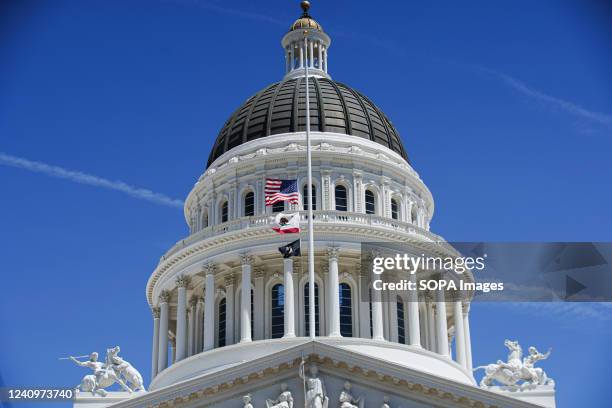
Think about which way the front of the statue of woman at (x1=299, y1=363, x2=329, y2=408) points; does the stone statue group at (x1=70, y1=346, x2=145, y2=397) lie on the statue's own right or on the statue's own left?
on the statue's own right

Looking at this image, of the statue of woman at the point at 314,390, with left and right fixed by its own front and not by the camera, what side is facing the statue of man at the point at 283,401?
right

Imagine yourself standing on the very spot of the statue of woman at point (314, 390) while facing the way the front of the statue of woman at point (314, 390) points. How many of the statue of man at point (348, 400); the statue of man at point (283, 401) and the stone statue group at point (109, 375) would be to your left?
1

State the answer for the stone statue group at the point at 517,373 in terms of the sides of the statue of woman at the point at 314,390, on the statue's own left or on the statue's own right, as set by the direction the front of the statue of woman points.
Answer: on the statue's own left

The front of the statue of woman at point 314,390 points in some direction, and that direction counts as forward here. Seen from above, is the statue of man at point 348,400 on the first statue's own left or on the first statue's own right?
on the first statue's own left

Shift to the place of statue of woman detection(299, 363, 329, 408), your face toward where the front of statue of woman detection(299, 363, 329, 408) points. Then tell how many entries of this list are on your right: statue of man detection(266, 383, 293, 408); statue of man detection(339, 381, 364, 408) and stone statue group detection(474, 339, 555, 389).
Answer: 1

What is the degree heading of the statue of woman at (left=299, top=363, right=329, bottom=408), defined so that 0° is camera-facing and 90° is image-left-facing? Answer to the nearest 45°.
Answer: approximately 0°
